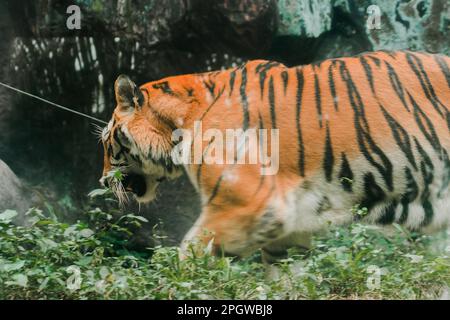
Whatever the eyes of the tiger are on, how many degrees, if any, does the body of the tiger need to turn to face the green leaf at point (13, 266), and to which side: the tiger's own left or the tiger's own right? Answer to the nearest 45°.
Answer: approximately 45° to the tiger's own left

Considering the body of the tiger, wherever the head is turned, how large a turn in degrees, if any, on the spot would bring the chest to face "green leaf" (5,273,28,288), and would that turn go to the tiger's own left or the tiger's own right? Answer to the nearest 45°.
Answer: approximately 45° to the tiger's own left

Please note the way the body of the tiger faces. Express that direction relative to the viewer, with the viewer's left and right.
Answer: facing to the left of the viewer
